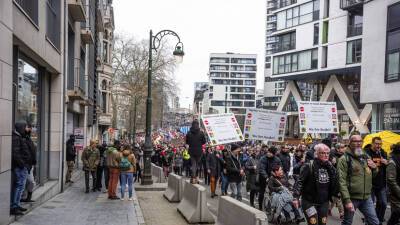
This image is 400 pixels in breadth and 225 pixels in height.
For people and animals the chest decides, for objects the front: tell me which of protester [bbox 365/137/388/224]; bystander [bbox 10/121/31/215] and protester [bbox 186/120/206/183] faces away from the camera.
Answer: protester [bbox 186/120/206/183]

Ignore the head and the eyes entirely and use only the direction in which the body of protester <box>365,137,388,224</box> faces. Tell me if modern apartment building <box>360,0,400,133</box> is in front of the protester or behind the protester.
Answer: behind

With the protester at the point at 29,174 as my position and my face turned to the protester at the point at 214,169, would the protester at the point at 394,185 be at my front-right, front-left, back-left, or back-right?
front-right

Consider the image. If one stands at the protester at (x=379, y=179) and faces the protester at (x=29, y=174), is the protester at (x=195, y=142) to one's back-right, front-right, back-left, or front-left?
front-right

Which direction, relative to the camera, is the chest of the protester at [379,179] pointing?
toward the camera

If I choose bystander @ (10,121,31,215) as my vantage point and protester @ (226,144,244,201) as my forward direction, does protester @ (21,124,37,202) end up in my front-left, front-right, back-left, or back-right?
front-left

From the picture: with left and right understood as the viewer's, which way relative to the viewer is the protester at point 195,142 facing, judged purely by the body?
facing away from the viewer

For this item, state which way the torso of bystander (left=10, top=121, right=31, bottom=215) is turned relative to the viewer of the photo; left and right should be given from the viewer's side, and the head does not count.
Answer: facing to the right of the viewer

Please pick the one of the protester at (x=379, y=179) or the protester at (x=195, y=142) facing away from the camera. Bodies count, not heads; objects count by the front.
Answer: the protester at (x=195, y=142)
